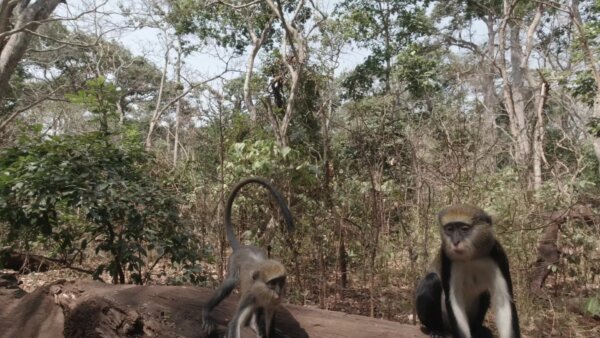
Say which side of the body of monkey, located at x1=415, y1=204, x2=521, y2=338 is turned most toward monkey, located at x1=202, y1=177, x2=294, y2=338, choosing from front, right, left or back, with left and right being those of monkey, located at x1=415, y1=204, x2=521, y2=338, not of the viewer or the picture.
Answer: right

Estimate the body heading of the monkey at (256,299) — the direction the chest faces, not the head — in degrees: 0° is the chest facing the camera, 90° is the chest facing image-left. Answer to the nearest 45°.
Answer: approximately 315°

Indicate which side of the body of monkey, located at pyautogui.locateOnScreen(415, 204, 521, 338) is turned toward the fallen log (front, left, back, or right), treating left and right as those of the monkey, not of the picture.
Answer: right

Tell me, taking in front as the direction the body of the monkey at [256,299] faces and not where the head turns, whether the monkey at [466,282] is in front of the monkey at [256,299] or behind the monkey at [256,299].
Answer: in front

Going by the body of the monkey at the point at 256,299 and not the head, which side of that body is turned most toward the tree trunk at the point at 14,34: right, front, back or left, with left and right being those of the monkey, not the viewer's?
back

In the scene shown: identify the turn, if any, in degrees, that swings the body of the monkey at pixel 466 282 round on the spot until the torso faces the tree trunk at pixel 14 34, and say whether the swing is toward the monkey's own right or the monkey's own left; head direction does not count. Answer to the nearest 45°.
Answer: approximately 90° to the monkey's own right

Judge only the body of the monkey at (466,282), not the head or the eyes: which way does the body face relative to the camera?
toward the camera

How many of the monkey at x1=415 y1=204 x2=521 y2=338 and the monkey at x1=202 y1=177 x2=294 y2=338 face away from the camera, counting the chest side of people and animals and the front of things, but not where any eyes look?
0

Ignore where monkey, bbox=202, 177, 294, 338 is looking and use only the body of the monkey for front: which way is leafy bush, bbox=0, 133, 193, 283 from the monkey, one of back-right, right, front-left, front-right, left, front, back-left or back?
back

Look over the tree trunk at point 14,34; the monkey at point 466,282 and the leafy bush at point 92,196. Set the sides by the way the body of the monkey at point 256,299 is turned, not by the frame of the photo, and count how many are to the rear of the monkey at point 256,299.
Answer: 2
